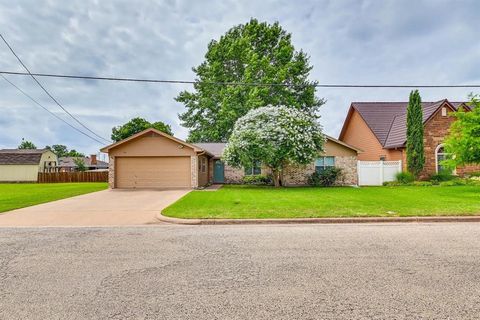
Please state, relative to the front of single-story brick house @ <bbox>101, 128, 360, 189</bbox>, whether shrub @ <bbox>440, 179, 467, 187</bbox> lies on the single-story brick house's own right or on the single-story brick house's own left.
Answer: on the single-story brick house's own left

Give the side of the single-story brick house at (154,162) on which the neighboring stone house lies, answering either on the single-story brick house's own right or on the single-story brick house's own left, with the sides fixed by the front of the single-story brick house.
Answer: on the single-story brick house's own left

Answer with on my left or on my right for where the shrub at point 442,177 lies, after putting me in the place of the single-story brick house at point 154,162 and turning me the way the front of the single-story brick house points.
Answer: on my left

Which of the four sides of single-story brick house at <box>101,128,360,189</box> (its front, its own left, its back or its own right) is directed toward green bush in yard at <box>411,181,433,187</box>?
left

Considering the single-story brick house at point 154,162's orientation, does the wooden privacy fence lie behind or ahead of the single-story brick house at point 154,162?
behind

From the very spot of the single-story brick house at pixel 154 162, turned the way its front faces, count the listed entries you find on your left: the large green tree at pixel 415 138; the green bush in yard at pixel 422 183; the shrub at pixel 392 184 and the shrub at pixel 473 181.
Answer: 4

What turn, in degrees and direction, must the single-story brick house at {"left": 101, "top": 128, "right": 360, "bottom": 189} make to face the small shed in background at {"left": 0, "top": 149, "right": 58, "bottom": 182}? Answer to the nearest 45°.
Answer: approximately 135° to its right

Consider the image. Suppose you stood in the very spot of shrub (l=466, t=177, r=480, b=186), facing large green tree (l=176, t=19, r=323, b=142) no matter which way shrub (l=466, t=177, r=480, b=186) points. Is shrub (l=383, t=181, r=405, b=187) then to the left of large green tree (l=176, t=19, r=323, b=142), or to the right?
left

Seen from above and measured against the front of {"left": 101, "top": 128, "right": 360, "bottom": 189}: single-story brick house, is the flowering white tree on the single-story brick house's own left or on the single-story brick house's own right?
on the single-story brick house's own left

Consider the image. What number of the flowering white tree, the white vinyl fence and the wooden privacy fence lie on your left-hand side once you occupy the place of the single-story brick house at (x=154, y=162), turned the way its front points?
2

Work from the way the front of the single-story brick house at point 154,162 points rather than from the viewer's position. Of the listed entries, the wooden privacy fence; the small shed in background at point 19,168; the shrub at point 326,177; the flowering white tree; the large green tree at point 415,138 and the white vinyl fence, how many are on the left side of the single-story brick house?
4

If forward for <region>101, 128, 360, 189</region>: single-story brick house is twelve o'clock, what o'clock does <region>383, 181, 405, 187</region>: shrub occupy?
The shrub is roughly at 9 o'clock from the single-story brick house.

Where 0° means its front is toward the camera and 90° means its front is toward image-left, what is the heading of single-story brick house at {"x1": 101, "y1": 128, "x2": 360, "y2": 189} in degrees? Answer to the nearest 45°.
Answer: approximately 0°

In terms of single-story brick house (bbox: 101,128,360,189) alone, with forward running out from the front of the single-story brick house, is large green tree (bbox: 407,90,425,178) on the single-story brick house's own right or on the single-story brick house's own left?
on the single-story brick house's own left
